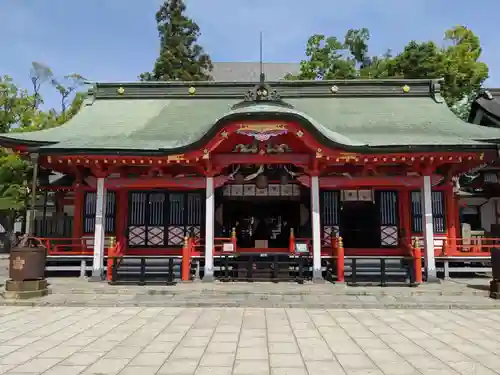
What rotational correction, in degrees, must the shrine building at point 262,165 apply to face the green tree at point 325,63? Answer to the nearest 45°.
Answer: approximately 180°

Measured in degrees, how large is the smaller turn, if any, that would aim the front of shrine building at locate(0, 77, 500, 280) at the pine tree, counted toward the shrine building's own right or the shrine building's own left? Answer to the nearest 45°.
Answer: approximately 180°

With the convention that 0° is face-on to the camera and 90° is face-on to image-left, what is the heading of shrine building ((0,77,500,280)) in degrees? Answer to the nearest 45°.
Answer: approximately 0°
